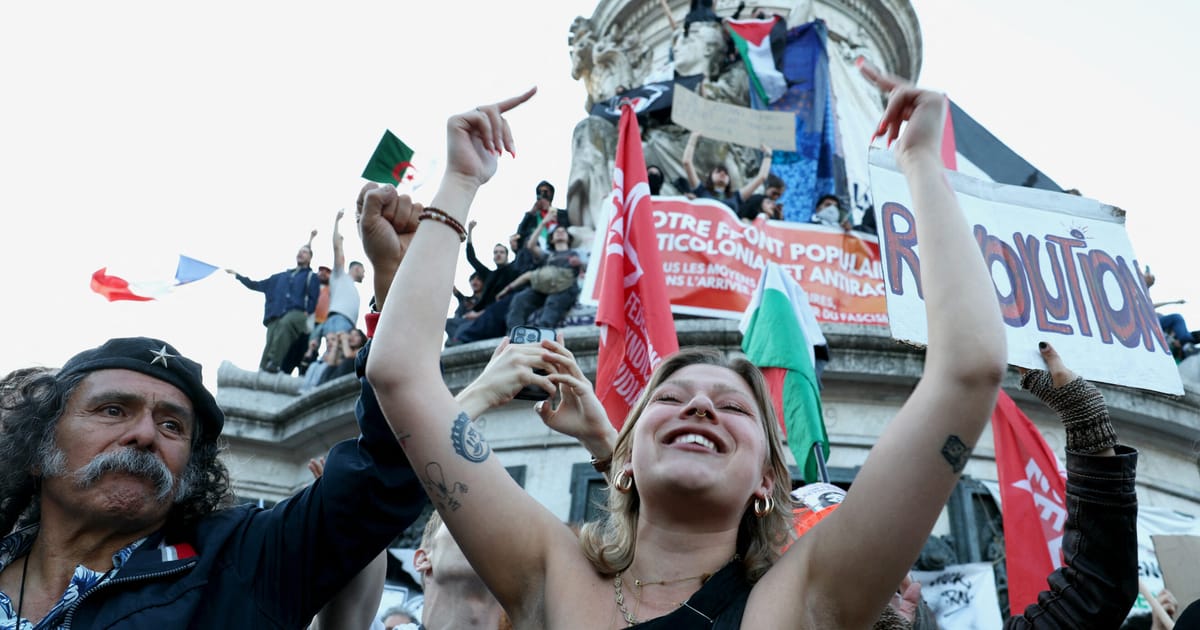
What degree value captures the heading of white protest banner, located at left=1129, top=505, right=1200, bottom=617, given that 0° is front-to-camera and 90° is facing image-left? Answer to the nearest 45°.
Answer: approximately 0°

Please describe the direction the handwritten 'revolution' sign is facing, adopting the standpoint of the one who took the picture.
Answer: facing the viewer

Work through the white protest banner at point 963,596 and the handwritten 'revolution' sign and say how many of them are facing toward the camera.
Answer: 2

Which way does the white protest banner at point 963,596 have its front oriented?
toward the camera

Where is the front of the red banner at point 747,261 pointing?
toward the camera

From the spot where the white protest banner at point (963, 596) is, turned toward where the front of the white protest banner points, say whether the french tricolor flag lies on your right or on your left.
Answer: on your right

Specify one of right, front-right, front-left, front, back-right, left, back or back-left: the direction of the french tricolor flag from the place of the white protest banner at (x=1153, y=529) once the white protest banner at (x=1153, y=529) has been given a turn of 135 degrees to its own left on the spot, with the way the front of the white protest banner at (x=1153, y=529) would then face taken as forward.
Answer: back-left

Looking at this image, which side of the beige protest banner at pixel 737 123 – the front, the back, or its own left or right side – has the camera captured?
front

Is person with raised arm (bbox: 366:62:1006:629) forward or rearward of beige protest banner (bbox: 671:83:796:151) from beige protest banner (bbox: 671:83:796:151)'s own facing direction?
forward
